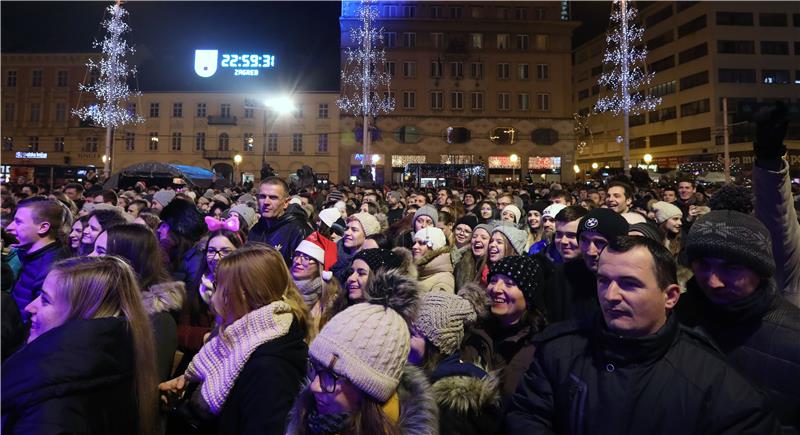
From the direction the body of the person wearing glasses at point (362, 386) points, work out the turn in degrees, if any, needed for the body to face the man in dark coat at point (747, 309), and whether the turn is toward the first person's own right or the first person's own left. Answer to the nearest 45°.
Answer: approximately 135° to the first person's own left

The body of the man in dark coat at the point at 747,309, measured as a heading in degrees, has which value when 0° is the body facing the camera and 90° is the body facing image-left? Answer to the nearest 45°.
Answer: approximately 45°

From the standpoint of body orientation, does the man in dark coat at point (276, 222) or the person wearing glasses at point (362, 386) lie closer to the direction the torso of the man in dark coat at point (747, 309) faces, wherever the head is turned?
the person wearing glasses

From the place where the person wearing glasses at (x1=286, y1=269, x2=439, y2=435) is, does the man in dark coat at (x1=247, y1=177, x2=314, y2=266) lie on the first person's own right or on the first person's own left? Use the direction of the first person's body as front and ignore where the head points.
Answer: on the first person's own right

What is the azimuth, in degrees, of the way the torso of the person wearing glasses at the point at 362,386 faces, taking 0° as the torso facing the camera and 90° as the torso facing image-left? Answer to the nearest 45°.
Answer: approximately 45°

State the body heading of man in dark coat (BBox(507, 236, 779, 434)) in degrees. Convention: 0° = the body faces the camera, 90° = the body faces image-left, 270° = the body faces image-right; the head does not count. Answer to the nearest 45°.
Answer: approximately 45°
